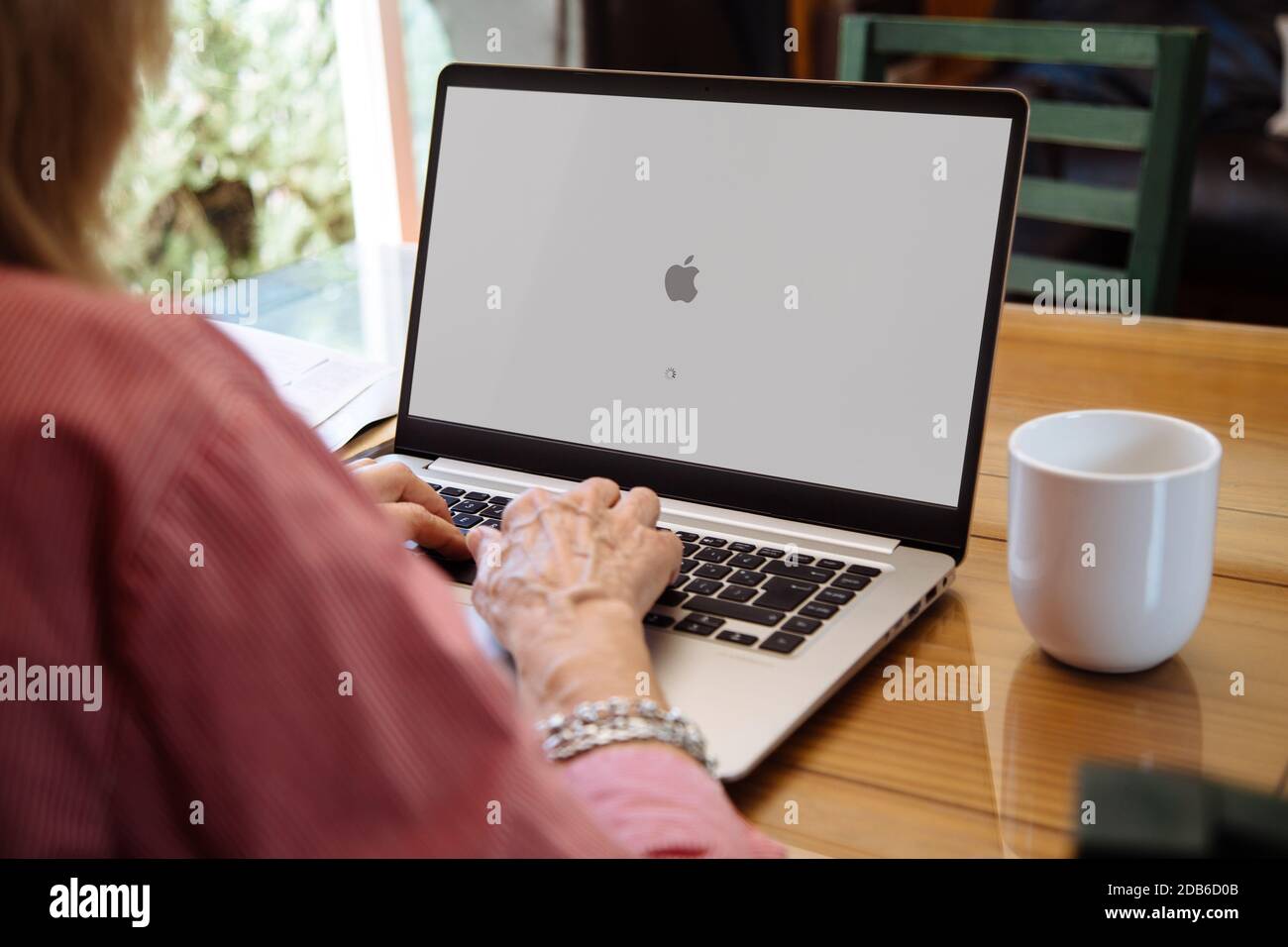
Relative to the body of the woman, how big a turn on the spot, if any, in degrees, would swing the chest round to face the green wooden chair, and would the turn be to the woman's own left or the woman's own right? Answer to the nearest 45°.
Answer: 0° — they already face it

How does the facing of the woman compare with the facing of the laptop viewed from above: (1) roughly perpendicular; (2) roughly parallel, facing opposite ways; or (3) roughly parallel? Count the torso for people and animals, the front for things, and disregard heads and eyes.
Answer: roughly parallel, facing opposite ways

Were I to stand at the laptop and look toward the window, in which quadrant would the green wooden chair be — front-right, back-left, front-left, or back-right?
front-right

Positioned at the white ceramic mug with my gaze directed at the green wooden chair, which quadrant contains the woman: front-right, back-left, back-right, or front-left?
back-left

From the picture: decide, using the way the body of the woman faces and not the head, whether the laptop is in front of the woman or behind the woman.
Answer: in front

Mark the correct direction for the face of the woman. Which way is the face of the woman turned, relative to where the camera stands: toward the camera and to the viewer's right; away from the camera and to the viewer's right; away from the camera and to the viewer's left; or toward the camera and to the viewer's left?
away from the camera and to the viewer's right

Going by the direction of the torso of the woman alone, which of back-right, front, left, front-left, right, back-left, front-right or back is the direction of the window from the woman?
front-left

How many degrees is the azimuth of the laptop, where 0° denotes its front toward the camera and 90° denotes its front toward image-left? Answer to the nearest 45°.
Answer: approximately 45°

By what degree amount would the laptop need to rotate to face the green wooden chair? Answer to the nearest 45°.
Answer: approximately 180°

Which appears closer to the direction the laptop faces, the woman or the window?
the woman

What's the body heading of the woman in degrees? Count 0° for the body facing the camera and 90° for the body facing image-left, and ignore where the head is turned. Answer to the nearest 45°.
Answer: approximately 225°

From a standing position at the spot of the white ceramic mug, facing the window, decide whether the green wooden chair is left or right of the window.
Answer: right

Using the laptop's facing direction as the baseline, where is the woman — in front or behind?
in front

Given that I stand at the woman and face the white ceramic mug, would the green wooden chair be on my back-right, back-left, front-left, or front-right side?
front-left

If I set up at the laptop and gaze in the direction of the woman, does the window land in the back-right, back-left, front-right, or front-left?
back-right
